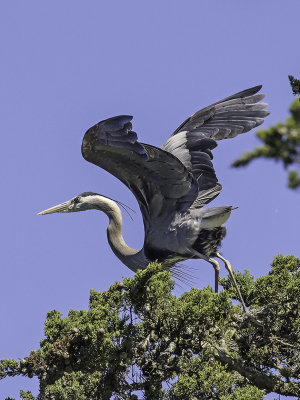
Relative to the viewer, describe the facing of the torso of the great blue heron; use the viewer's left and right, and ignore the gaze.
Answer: facing to the left of the viewer
